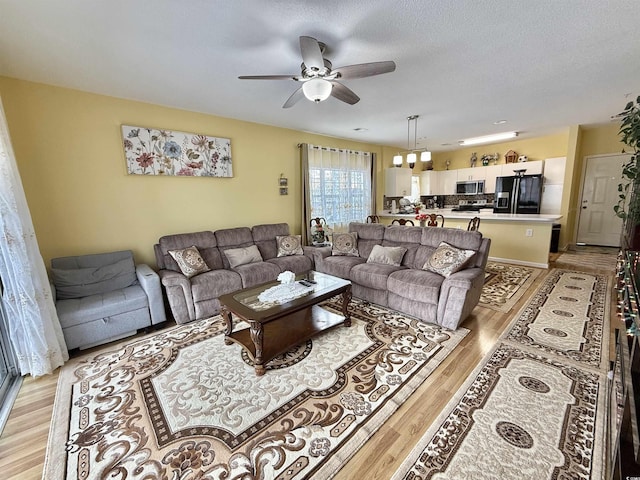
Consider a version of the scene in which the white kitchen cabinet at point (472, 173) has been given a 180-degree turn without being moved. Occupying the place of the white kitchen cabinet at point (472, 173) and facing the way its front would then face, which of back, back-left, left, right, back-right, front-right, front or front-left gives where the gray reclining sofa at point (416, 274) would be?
back

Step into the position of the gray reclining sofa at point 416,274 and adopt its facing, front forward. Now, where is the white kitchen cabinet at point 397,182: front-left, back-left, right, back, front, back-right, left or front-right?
back-right

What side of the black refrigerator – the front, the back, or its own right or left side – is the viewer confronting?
front

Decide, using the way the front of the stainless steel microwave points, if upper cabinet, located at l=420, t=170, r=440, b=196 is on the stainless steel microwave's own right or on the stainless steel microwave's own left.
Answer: on the stainless steel microwave's own right

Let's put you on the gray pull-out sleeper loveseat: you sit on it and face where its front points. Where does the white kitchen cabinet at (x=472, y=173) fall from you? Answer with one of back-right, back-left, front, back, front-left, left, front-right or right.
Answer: left

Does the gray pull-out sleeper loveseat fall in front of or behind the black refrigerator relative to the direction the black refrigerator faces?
in front

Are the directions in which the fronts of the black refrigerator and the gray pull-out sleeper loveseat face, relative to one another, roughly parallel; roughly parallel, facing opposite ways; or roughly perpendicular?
roughly perpendicular

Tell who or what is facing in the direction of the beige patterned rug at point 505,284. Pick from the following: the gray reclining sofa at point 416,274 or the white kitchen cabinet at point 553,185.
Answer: the white kitchen cabinet

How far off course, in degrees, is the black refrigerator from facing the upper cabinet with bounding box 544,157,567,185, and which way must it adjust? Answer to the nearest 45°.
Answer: approximately 90° to its left

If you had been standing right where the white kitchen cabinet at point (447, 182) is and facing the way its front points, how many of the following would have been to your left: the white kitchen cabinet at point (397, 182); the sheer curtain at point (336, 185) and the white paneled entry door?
1

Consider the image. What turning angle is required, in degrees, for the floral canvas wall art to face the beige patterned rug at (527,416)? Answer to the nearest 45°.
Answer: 0° — it already faces it

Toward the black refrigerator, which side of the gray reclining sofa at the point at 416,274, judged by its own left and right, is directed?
back

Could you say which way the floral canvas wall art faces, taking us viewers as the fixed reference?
facing the viewer and to the right of the viewer

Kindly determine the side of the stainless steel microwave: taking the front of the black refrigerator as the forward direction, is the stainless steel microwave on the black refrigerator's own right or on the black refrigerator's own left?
on the black refrigerator's own right

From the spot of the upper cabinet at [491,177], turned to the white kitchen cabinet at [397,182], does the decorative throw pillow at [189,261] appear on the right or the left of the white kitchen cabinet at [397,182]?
left
